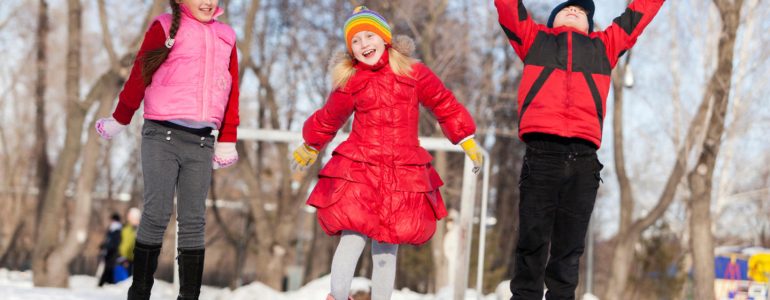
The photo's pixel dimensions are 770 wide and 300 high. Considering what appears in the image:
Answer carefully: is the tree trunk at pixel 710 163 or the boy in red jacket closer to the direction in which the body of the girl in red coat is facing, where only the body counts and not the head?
the boy in red jacket

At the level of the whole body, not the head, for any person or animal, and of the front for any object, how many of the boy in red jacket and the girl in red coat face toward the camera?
2

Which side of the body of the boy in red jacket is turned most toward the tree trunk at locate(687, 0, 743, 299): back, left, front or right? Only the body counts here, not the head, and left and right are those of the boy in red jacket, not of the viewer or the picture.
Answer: back

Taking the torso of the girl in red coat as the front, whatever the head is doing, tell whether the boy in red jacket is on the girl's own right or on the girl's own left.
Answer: on the girl's own left

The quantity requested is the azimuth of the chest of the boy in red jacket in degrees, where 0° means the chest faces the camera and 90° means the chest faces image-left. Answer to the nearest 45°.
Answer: approximately 0°

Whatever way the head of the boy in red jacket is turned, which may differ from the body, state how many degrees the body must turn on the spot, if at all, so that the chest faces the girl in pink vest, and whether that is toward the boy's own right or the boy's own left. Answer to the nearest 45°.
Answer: approximately 90° to the boy's own right

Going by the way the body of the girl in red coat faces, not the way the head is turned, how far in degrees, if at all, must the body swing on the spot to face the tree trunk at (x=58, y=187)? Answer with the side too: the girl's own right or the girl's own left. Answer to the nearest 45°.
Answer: approximately 135° to the girl's own right

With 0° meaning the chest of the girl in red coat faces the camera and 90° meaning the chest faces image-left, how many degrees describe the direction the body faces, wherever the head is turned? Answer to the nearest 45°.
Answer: approximately 0°

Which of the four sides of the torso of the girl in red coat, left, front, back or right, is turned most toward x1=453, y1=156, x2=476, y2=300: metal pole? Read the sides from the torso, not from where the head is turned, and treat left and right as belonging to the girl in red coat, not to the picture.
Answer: back
